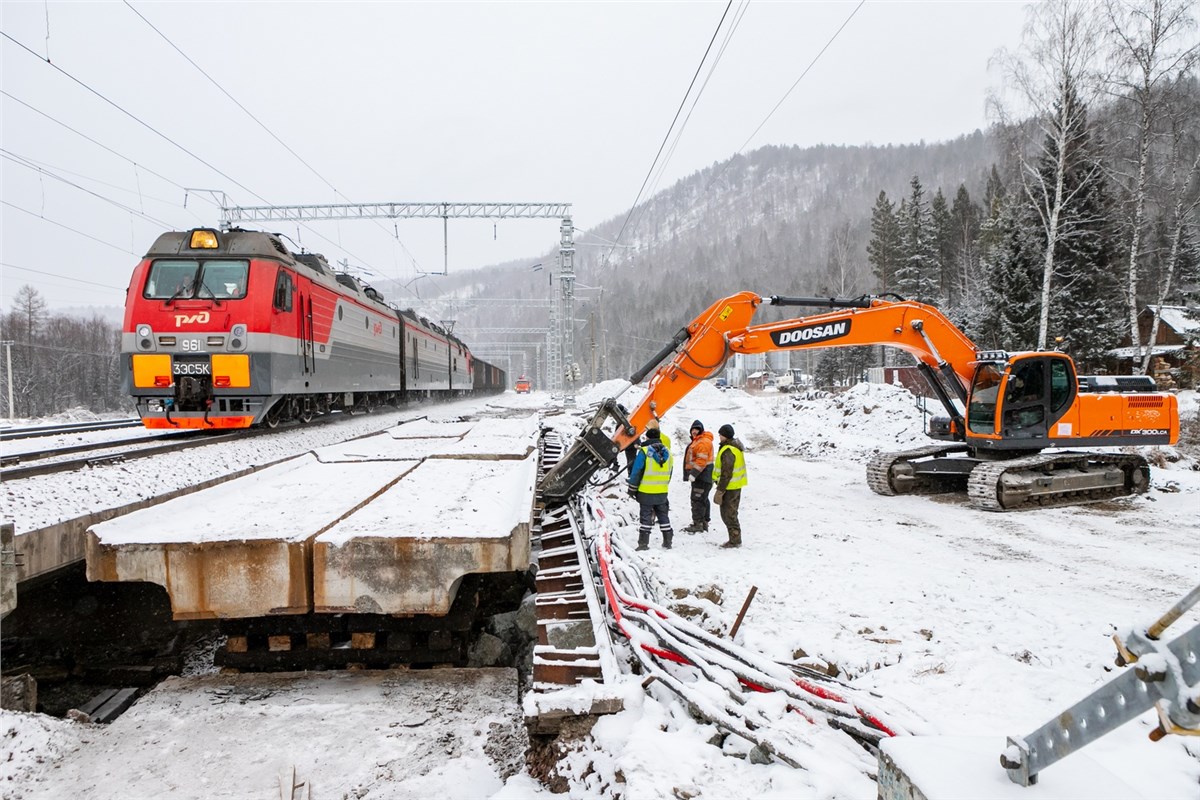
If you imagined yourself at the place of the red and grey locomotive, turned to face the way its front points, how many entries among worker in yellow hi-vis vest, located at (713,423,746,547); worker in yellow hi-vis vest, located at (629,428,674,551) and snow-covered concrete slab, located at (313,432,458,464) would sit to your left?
3

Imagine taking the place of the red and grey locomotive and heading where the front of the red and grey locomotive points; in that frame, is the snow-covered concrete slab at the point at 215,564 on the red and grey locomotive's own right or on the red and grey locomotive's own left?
on the red and grey locomotive's own left

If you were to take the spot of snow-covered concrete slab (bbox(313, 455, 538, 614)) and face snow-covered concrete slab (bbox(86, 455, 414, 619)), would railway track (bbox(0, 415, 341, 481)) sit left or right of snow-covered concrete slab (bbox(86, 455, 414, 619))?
right

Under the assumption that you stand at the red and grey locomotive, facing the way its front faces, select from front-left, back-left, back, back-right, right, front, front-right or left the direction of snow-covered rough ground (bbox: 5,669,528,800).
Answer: front-left

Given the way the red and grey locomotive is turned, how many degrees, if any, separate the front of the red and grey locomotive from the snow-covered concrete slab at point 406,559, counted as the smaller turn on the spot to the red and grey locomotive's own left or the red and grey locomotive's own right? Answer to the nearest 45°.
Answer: approximately 45° to the red and grey locomotive's own left

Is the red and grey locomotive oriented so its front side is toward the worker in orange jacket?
no

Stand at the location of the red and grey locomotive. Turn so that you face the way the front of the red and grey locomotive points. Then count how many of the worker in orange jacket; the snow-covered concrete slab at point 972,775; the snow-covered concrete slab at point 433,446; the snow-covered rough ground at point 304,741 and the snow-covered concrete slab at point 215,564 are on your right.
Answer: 0

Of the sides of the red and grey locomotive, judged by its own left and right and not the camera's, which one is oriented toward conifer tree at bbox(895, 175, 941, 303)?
back

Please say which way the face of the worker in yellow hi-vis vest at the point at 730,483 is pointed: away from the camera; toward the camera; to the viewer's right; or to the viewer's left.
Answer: to the viewer's left

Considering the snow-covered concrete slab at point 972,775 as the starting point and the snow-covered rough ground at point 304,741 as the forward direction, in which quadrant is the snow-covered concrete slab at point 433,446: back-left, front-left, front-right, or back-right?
front-right

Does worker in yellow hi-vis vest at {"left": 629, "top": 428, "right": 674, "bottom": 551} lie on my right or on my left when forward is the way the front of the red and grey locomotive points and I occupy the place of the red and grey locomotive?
on my left

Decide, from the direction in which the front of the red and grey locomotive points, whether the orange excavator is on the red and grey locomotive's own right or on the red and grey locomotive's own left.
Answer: on the red and grey locomotive's own left

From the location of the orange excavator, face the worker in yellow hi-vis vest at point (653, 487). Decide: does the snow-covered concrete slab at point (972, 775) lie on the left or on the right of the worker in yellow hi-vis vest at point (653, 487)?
left

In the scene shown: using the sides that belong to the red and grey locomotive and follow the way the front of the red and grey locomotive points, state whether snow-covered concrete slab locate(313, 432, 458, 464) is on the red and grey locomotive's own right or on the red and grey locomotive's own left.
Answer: on the red and grey locomotive's own left

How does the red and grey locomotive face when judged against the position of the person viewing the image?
facing the viewer and to the left of the viewer
